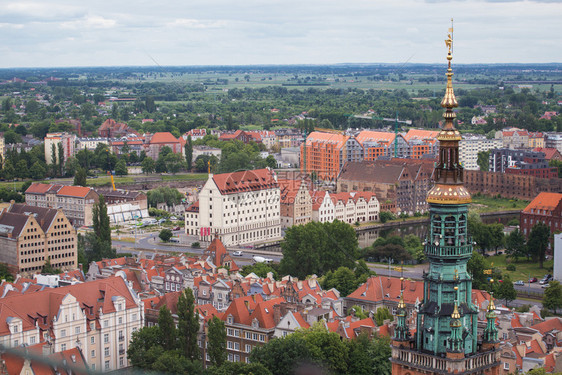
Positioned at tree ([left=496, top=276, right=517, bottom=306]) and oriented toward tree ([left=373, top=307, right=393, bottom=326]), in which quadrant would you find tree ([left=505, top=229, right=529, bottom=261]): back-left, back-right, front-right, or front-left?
back-right

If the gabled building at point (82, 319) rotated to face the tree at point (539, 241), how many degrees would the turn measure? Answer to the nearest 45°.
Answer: approximately 90° to its left

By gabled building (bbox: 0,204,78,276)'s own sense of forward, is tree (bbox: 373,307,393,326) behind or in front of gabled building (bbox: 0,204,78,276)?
in front

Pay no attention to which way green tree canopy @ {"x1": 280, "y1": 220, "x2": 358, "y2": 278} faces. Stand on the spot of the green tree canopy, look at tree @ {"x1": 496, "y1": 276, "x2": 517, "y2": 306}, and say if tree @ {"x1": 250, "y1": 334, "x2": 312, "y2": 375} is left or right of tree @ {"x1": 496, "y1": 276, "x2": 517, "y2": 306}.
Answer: right

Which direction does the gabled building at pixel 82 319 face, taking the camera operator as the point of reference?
facing the viewer and to the right of the viewer

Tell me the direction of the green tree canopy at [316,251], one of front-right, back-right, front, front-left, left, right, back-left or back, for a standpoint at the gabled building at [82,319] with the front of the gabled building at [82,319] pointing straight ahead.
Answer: left

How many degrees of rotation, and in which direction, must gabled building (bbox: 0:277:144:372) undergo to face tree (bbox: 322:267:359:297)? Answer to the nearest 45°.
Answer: approximately 90° to its left

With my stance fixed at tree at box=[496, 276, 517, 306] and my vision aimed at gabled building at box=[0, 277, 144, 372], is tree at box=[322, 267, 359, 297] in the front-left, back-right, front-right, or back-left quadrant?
front-right

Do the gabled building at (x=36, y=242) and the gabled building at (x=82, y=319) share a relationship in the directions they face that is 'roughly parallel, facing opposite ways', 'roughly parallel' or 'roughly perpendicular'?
roughly parallel

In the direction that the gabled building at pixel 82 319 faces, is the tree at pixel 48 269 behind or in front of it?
behind

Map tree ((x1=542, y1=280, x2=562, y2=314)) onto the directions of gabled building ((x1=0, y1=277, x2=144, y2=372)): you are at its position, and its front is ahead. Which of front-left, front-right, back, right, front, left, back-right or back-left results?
front-left

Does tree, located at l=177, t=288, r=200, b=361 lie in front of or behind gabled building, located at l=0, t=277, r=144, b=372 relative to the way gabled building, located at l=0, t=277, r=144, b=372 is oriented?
in front
